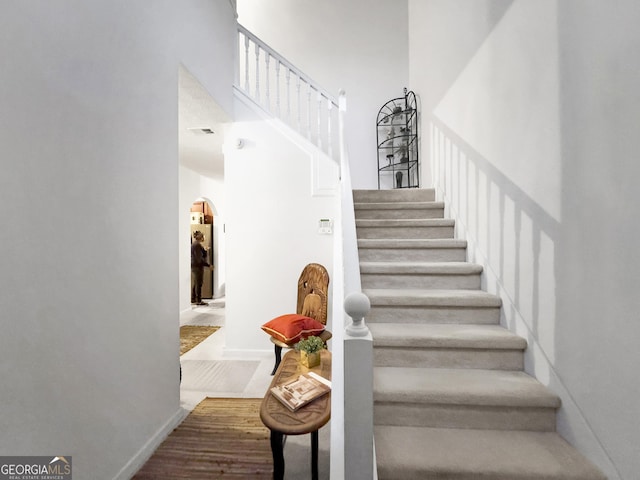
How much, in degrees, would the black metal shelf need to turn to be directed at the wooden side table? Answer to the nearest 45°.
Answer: approximately 45° to its left

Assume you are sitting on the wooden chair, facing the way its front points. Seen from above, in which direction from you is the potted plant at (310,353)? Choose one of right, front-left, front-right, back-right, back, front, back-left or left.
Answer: front-left

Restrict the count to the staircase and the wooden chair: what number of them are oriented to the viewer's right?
0

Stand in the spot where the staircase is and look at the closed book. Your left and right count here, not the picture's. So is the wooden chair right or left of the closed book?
right

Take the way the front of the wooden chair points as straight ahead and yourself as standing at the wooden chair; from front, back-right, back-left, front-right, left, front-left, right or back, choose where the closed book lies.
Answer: front-left

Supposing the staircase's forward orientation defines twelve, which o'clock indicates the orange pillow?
The orange pillow is roughly at 4 o'clock from the staircase.

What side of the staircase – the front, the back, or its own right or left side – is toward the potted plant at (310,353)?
right

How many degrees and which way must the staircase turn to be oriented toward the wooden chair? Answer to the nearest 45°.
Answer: approximately 135° to its right

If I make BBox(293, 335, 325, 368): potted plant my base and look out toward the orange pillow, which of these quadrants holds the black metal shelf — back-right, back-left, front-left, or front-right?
front-right

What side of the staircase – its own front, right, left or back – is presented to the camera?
front

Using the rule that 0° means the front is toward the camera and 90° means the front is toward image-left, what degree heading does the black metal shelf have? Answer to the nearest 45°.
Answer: approximately 45°
